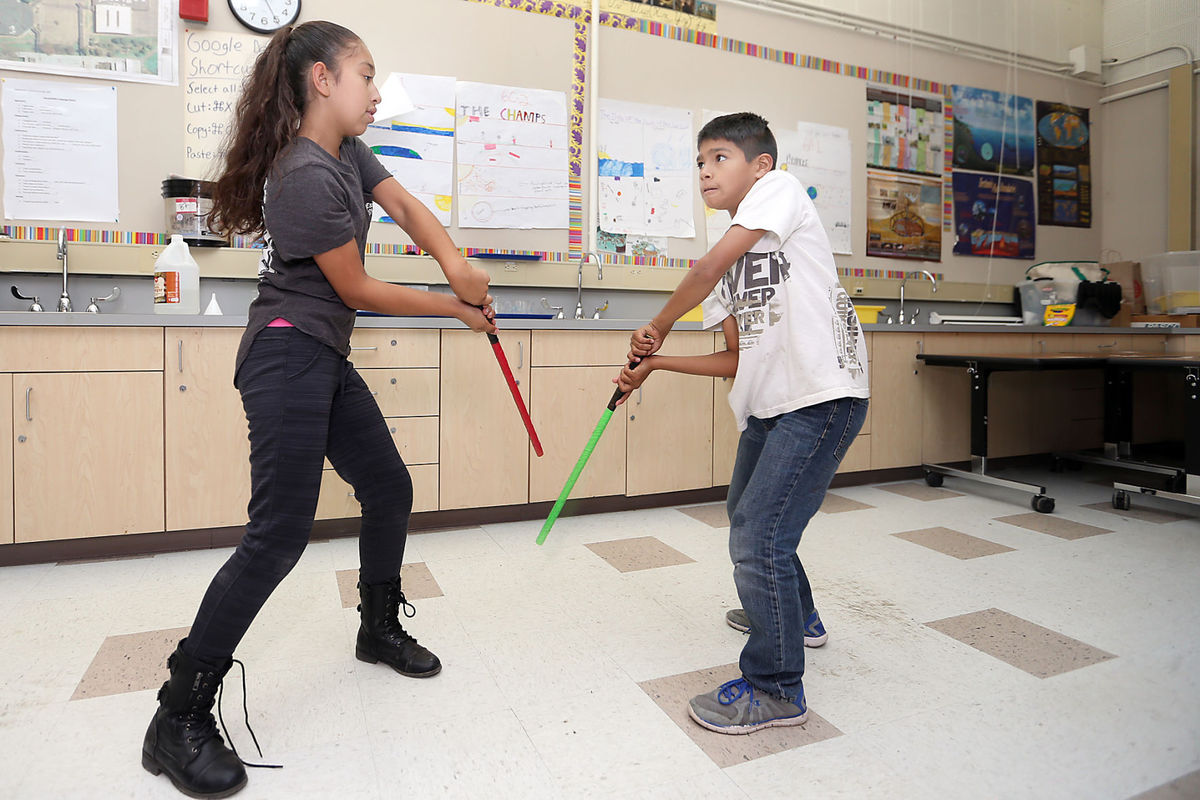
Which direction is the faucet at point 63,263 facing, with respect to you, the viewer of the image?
facing the viewer and to the left of the viewer

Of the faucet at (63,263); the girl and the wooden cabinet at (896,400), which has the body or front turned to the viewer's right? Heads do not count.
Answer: the girl

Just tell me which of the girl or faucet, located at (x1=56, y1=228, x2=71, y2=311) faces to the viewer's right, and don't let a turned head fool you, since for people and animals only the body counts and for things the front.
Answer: the girl

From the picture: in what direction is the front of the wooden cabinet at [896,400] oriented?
toward the camera

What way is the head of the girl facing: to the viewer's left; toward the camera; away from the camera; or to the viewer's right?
to the viewer's right

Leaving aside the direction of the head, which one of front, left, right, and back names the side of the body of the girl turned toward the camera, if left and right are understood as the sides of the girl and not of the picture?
right

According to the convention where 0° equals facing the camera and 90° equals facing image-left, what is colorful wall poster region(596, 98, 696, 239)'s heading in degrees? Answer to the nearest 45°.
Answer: approximately 0°

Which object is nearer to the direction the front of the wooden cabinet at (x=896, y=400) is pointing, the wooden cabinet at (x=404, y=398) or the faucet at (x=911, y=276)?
the wooden cabinet
